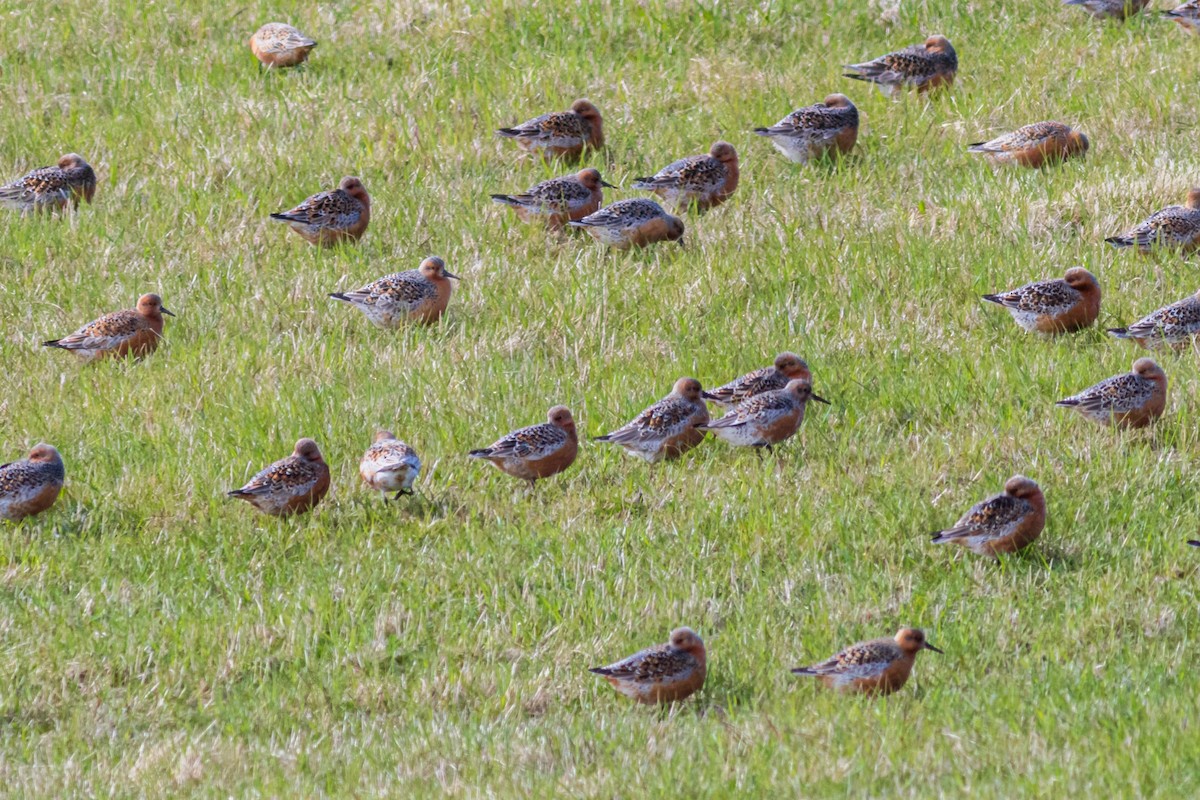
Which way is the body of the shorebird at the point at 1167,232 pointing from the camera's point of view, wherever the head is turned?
to the viewer's right

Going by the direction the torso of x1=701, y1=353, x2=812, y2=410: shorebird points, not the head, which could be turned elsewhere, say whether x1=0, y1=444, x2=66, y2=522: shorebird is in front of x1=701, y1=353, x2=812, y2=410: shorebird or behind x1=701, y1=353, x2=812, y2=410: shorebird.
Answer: behind

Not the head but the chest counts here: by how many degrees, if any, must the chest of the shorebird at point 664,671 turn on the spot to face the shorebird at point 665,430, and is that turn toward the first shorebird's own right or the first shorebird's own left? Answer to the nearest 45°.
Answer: approximately 90° to the first shorebird's own left

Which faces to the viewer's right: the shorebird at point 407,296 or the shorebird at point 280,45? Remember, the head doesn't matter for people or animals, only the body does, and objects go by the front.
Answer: the shorebird at point 407,296

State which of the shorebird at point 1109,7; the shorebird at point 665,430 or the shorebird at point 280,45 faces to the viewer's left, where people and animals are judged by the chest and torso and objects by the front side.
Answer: the shorebird at point 280,45

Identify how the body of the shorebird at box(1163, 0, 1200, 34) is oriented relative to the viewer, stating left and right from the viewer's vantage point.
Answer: facing to the right of the viewer

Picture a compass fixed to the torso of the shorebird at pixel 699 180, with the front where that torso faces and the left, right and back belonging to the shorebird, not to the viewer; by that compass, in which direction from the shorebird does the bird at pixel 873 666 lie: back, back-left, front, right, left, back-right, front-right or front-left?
right

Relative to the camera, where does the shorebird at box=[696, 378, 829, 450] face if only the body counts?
to the viewer's right

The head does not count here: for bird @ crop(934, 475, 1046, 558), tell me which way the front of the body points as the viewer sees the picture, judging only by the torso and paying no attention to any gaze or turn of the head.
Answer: to the viewer's right

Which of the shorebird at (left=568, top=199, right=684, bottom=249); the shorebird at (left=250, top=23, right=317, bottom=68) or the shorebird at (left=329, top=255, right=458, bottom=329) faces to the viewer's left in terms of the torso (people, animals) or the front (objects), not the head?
the shorebird at (left=250, top=23, right=317, bottom=68)

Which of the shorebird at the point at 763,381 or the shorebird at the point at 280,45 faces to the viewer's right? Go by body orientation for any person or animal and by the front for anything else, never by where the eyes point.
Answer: the shorebird at the point at 763,381

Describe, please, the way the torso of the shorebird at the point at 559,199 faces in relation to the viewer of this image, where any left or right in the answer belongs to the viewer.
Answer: facing to the right of the viewer

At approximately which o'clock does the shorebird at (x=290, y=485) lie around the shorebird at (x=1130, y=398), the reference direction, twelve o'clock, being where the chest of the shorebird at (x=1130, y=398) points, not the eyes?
the shorebird at (x=290, y=485) is roughly at 5 o'clock from the shorebird at (x=1130, y=398).

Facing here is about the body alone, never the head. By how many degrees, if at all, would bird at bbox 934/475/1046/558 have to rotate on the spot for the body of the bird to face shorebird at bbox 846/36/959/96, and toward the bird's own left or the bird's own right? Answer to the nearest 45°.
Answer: approximately 90° to the bird's own left

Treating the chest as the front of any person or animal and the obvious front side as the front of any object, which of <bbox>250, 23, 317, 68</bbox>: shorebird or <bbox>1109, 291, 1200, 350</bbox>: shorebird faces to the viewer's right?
<bbox>1109, 291, 1200, 350</bbox>: shorebird

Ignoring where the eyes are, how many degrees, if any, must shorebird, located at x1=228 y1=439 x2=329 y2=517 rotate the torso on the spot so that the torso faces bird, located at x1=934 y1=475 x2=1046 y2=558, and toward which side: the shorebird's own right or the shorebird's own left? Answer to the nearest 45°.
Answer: approximately 45° to the shorebird's own right

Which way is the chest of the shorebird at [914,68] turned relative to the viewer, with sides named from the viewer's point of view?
facing to the right of the viewer

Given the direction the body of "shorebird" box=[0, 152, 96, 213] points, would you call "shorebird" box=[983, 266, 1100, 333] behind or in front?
in front

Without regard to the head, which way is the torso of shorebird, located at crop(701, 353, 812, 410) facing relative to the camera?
to the viewer's right

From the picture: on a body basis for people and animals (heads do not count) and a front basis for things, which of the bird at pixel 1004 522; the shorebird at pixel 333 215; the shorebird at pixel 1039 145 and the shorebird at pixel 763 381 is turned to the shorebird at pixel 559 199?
the shorebird at pixel 333 215
